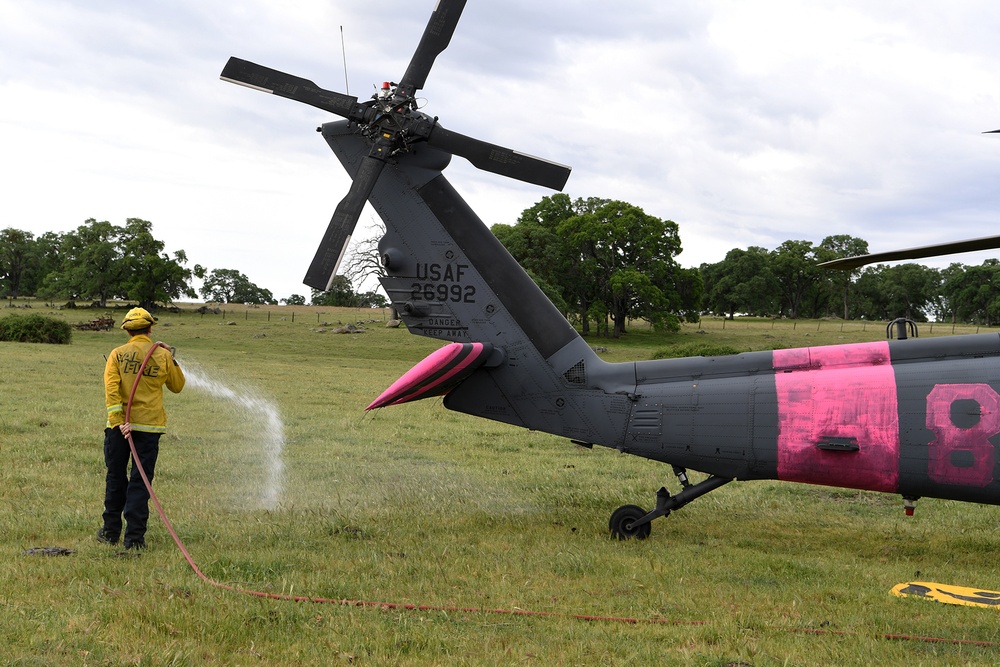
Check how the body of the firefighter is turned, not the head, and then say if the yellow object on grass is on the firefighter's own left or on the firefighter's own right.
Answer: on the firefighter's own right

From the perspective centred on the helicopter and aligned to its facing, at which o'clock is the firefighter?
The firefighter is roughly at 5 o'clock from the helicopter.

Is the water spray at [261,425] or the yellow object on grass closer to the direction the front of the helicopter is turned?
the yellow object on grass

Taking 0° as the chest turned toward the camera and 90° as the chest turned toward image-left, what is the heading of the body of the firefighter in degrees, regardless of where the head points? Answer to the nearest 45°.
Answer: approximately 180°

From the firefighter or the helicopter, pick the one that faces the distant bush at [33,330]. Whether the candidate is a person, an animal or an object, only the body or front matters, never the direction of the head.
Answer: the firefighter

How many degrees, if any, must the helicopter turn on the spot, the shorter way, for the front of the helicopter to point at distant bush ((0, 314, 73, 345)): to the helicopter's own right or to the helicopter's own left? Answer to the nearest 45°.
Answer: approximately 135° to the helicopter's own left

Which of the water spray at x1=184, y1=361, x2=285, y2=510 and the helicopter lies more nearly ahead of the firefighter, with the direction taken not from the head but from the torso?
the water spray

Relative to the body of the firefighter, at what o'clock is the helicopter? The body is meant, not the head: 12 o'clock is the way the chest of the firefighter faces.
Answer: The helicopter is roughly at 3 o'clock from the firefighter.

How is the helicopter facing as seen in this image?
to the viewer's right

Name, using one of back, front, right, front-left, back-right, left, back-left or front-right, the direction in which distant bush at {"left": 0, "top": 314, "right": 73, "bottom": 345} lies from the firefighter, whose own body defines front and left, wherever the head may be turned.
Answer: front

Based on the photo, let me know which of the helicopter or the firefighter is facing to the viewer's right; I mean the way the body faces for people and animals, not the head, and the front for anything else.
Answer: the helicopter

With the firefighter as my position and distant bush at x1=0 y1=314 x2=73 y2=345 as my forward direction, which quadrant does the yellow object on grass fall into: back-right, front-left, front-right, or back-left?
back-right

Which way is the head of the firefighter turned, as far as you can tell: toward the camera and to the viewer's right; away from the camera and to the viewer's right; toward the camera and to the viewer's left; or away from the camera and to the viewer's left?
away from the camera and to the viewer's right
